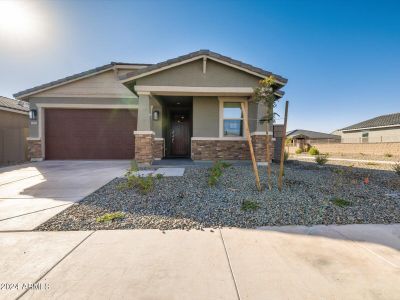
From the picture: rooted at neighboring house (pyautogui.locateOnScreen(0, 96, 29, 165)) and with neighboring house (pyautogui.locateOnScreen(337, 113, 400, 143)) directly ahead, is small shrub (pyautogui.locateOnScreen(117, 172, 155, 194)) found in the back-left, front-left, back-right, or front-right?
front-right

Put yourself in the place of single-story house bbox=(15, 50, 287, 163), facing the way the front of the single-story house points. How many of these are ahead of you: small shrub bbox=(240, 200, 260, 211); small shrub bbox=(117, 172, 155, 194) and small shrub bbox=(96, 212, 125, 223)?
3

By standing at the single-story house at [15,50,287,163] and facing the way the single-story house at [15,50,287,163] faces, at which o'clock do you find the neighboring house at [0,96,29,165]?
The neighboring house is roughly at 4 o'clock from the single-story house.

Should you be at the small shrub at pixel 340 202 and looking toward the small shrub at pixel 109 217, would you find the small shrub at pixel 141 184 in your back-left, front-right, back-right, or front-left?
front-right

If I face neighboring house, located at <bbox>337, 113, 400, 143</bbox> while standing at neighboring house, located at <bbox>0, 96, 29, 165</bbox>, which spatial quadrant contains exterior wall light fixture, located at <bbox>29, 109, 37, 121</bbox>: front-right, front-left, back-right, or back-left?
front-right

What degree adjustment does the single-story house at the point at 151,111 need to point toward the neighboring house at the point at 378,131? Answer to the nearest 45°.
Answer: approximately 90° to its left

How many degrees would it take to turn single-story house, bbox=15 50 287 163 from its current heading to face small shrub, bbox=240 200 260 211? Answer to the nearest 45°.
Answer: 0° — it already faces it

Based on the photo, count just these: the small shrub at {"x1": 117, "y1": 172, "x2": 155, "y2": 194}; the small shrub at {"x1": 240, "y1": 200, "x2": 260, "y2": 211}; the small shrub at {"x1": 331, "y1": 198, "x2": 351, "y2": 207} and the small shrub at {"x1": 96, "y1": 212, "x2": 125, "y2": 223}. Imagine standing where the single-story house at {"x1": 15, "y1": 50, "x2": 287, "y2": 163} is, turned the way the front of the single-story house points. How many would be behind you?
0

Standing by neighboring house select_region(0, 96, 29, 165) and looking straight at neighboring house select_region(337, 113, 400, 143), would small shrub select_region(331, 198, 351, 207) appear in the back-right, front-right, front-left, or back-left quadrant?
front-right

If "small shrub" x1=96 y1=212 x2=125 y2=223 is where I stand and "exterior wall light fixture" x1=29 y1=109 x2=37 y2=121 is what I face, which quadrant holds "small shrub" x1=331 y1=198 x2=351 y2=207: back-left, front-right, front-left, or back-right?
back-right

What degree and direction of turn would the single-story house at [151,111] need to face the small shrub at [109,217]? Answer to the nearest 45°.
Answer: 0° — it already faces it

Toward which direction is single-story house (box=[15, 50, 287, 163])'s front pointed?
toward the camera

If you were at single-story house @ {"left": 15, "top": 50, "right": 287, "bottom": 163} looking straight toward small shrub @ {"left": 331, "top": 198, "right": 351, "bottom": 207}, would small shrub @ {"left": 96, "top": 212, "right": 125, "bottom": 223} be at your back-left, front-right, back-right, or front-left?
front-right

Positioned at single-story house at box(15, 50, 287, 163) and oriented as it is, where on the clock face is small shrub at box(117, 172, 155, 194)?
The small shrub is roughly at 12 o'clock from the single-story house.

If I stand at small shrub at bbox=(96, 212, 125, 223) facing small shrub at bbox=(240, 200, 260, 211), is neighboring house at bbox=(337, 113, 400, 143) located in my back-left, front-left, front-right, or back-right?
front-left

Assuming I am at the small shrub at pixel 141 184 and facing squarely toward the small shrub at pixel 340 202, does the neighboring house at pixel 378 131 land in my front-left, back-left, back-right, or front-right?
front-left
